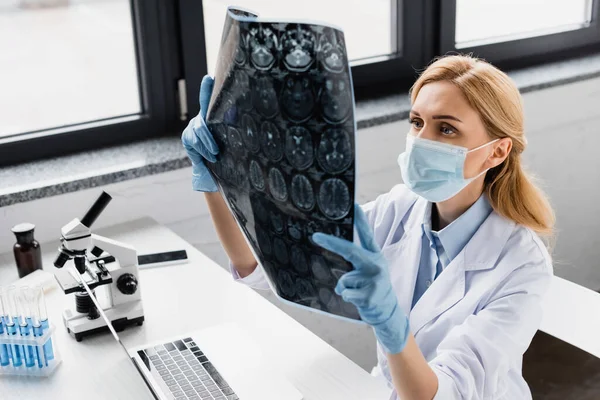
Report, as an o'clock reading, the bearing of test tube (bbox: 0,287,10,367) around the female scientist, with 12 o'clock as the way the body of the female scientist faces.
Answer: The test tube is roughly at 1 o'clock from the female scientist.

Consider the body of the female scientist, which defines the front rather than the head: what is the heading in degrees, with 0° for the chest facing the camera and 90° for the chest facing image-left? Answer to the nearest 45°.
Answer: approximately 45°

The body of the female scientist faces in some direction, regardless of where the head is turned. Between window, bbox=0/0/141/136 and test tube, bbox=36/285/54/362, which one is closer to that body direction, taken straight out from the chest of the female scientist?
the test tube

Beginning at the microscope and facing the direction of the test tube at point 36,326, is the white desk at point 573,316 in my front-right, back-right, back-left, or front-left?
back-left

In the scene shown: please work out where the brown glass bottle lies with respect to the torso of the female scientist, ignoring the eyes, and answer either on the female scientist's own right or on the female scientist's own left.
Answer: on the female scientist's own right

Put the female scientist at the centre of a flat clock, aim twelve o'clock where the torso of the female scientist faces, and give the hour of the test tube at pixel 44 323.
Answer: The test tube is roughly at 1 o'clock from the female scientist.

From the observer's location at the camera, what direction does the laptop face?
facing to the right of the viewer
